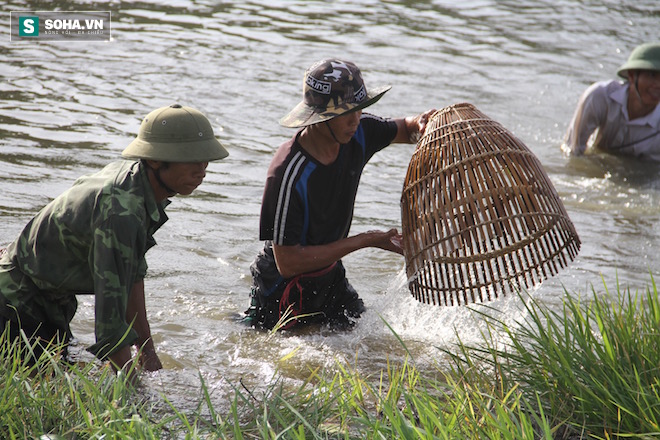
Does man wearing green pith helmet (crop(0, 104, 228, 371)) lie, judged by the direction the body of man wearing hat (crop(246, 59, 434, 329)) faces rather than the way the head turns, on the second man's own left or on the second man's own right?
on the second man's own right

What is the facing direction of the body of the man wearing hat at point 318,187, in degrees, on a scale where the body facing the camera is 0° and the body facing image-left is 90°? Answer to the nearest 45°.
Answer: approximately 315°

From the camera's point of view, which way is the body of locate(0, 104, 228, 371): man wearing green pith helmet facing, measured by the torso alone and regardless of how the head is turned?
to the viewer's right

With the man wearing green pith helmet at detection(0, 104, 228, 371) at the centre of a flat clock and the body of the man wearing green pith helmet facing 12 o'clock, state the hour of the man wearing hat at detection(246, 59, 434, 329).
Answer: The man wearing hat is roughly at 11 o'clock from the man wearing green pith helmet.

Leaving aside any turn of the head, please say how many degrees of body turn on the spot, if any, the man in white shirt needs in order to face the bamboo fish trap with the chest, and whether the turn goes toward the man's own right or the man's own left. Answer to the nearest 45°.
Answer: approximately 45° to the man's own right

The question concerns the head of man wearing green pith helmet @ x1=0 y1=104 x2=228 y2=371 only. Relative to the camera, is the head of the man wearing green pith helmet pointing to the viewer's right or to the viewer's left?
to the viewer's right

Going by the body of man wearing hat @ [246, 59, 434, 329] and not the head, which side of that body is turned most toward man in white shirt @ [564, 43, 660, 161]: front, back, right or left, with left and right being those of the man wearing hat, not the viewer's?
left

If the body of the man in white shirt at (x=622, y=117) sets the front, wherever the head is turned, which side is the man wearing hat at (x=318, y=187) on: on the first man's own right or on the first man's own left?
on the first man's own right

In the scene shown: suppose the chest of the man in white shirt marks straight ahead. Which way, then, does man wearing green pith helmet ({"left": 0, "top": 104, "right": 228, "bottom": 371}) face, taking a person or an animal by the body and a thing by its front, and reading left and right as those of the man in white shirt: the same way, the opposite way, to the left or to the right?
to the left
